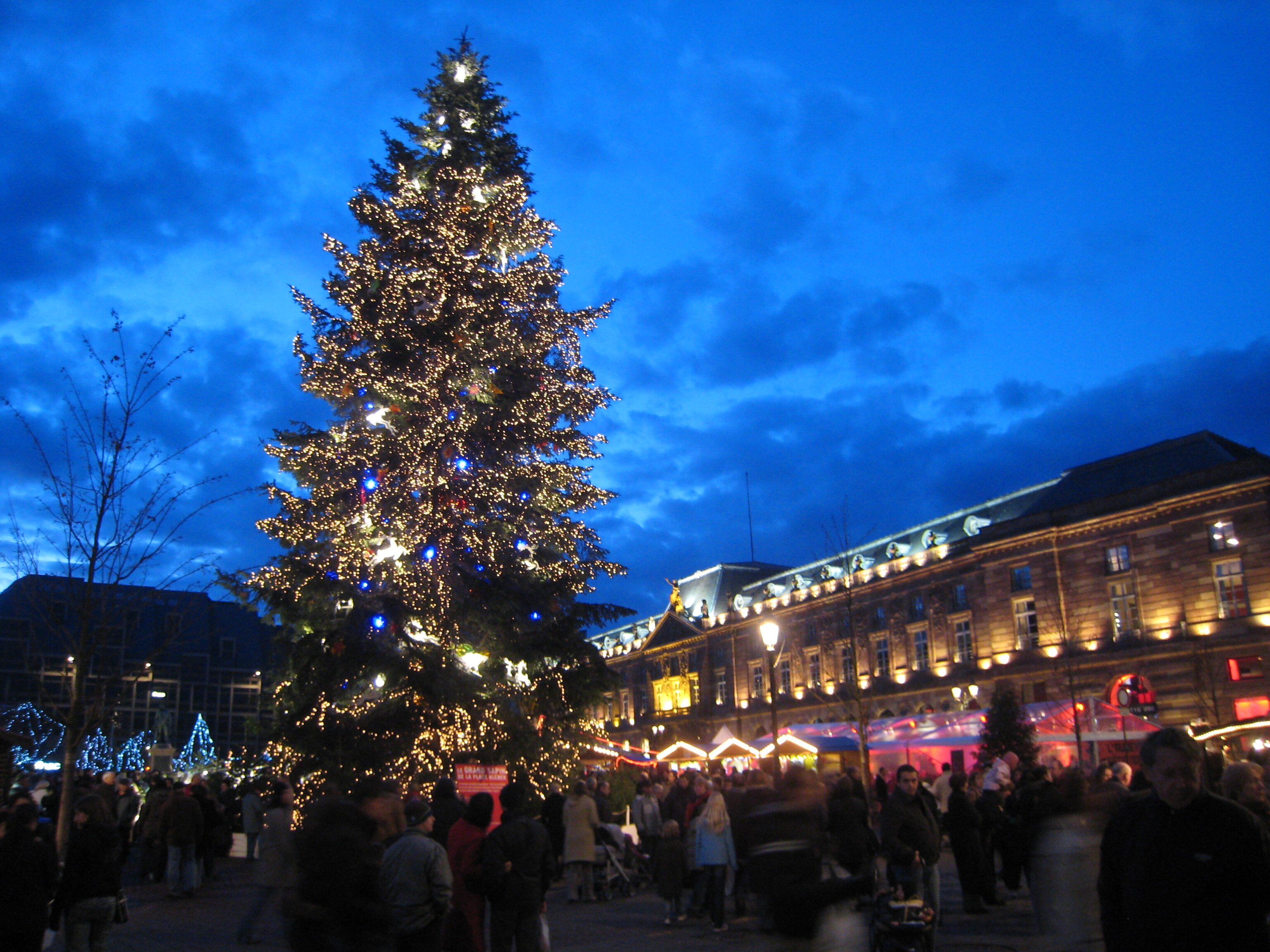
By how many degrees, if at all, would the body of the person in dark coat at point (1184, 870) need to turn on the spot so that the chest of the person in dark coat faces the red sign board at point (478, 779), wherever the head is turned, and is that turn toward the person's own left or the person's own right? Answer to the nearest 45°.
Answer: approximately 135° to the person's own right

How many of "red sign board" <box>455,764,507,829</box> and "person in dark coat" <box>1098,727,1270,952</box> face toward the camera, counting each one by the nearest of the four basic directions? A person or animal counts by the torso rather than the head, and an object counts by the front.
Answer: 2

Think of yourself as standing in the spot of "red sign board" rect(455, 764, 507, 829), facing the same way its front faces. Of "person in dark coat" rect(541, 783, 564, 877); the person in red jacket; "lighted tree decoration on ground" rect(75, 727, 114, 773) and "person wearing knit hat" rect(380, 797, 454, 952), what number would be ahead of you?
2

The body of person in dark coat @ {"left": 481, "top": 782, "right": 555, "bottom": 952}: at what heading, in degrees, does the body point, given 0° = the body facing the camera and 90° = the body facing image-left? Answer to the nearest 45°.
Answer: approximately 180°

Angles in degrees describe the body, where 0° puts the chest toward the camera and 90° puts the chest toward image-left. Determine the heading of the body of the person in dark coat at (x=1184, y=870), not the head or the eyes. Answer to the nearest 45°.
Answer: approximately 0°

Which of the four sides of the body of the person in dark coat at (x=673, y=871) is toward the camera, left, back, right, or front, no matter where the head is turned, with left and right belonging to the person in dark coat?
back

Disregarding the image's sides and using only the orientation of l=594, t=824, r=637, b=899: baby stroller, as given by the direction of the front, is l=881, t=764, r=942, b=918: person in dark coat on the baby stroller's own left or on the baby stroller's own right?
on the baby stroller's own right

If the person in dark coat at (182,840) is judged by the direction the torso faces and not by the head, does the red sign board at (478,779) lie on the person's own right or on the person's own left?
on the person's own right

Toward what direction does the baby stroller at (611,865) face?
to the viewer's right

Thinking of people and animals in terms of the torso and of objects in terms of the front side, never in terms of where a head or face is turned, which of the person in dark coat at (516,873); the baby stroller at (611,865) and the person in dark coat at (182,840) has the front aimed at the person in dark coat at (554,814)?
the person in dark coat at (516,873)
